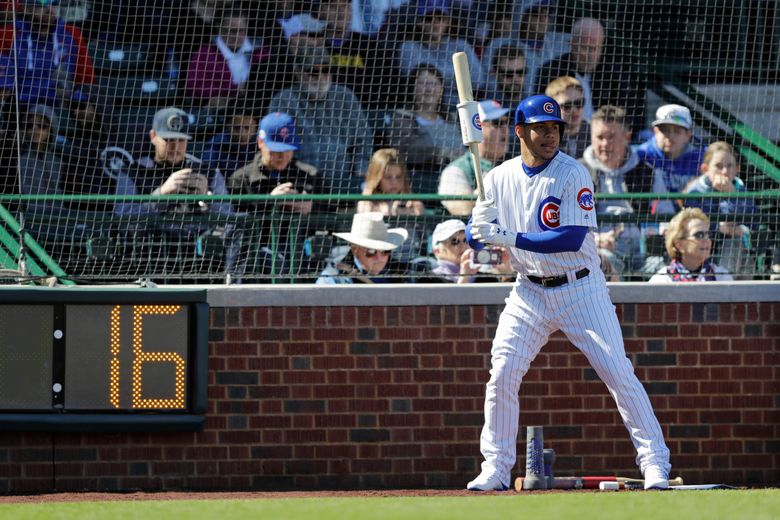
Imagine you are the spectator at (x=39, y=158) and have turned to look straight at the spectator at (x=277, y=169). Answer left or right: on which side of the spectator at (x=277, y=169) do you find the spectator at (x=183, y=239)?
right

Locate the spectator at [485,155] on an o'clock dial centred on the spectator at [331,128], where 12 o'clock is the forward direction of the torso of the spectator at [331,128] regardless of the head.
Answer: the spectator at [485,155] is roughly at 9 o'clock from the spectator at [331,128].

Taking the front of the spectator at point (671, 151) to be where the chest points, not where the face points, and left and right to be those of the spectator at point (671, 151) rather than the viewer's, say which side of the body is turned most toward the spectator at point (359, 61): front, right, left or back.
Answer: right

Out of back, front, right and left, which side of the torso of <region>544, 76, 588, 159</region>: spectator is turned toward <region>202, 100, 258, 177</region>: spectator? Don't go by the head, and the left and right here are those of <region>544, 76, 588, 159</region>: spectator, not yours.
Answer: right
